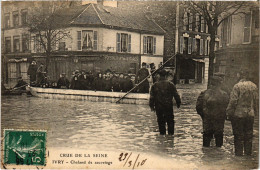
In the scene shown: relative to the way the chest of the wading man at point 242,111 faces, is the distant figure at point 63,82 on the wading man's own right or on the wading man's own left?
on the wading man's own left

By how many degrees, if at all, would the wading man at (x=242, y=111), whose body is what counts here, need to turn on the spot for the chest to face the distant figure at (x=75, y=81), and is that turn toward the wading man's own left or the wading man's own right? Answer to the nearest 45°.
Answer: approximately 90° to the wading man's own left

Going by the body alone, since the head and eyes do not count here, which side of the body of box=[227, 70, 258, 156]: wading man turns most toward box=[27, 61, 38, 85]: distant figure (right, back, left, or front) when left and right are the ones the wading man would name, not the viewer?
left

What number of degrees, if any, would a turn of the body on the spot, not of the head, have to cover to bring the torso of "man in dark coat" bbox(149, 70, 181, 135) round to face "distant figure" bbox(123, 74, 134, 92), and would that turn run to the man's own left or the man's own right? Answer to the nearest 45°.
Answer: approximately 45° to the man's own left

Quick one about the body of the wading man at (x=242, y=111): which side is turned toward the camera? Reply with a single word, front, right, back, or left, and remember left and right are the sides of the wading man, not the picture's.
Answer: back

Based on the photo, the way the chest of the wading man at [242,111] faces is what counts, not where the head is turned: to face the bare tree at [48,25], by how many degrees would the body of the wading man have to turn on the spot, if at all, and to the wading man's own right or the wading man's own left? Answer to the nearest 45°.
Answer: approximately 90° to the wading man's own left

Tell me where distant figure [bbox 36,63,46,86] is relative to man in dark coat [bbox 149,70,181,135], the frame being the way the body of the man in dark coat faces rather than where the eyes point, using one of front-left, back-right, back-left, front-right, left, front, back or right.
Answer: left

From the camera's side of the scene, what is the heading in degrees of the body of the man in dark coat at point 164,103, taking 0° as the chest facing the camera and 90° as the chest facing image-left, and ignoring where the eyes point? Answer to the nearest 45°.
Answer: approximately 180°

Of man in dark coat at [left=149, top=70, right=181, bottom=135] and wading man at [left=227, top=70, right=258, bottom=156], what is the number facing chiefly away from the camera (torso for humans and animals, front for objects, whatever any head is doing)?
2
